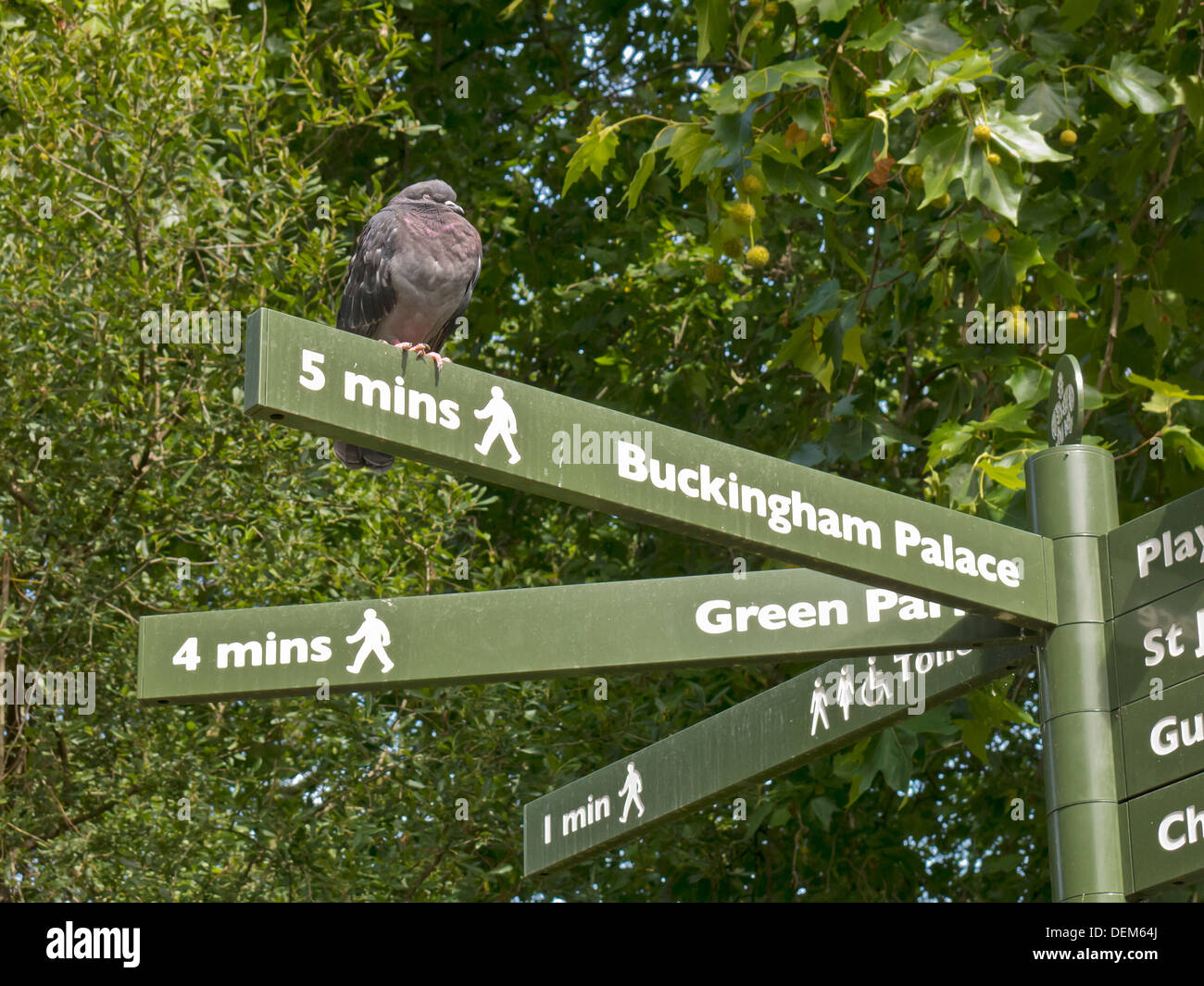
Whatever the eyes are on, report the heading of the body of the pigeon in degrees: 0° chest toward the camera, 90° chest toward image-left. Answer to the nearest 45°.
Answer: approximately 315°
